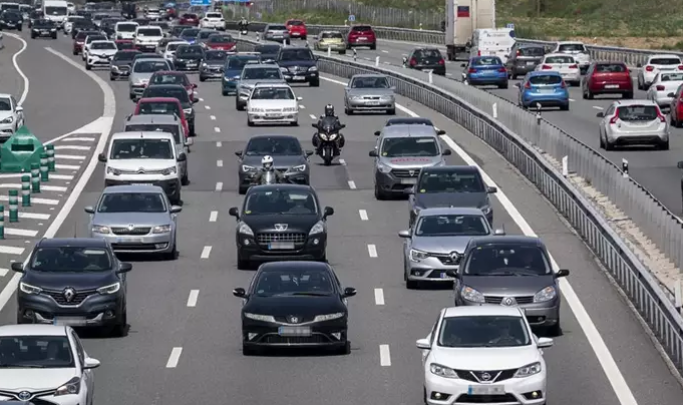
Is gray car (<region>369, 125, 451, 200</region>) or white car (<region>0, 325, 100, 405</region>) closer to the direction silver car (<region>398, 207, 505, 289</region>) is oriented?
the white car

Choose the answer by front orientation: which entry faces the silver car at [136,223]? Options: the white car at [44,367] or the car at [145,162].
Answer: the car

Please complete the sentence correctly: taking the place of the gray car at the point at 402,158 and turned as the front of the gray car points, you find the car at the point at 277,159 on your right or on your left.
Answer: on your right

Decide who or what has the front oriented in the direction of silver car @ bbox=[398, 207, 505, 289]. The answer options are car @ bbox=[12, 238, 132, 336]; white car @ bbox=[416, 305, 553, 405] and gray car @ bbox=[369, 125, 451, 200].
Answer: the gray car

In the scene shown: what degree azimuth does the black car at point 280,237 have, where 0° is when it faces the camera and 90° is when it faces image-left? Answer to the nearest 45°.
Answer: approximately 0°

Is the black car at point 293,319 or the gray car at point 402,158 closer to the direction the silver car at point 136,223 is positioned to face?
the black car

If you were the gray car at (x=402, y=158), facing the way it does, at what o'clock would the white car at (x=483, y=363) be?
The white car is roughly at 12 o'clock from the gray car.
